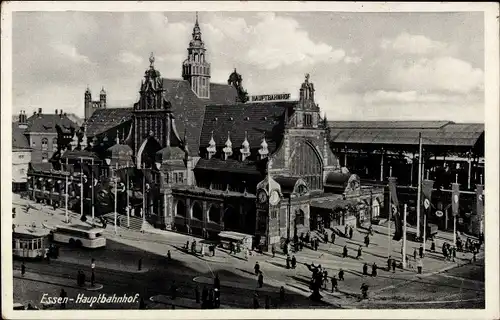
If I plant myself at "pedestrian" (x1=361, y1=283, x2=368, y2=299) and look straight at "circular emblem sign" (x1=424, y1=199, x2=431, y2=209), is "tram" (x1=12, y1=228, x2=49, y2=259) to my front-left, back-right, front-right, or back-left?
back-left

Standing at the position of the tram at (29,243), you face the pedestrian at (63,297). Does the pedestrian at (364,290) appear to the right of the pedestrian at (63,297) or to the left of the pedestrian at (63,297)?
left
